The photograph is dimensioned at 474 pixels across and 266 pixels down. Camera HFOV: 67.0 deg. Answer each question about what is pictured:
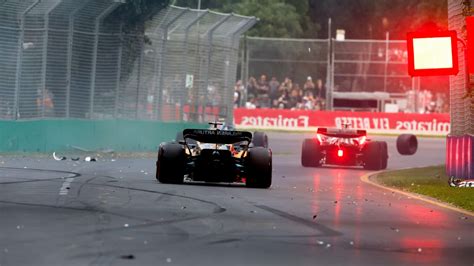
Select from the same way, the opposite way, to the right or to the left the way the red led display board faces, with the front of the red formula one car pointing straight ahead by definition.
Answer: the opposite way

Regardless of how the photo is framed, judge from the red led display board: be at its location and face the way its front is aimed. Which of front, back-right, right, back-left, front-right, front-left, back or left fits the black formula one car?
front-right

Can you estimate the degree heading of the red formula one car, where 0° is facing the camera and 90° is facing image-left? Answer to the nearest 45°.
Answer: approximately 180°

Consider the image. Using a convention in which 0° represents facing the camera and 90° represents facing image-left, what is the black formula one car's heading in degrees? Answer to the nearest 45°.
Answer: approximately 180°

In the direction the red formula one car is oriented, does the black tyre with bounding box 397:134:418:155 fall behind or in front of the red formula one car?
in front
